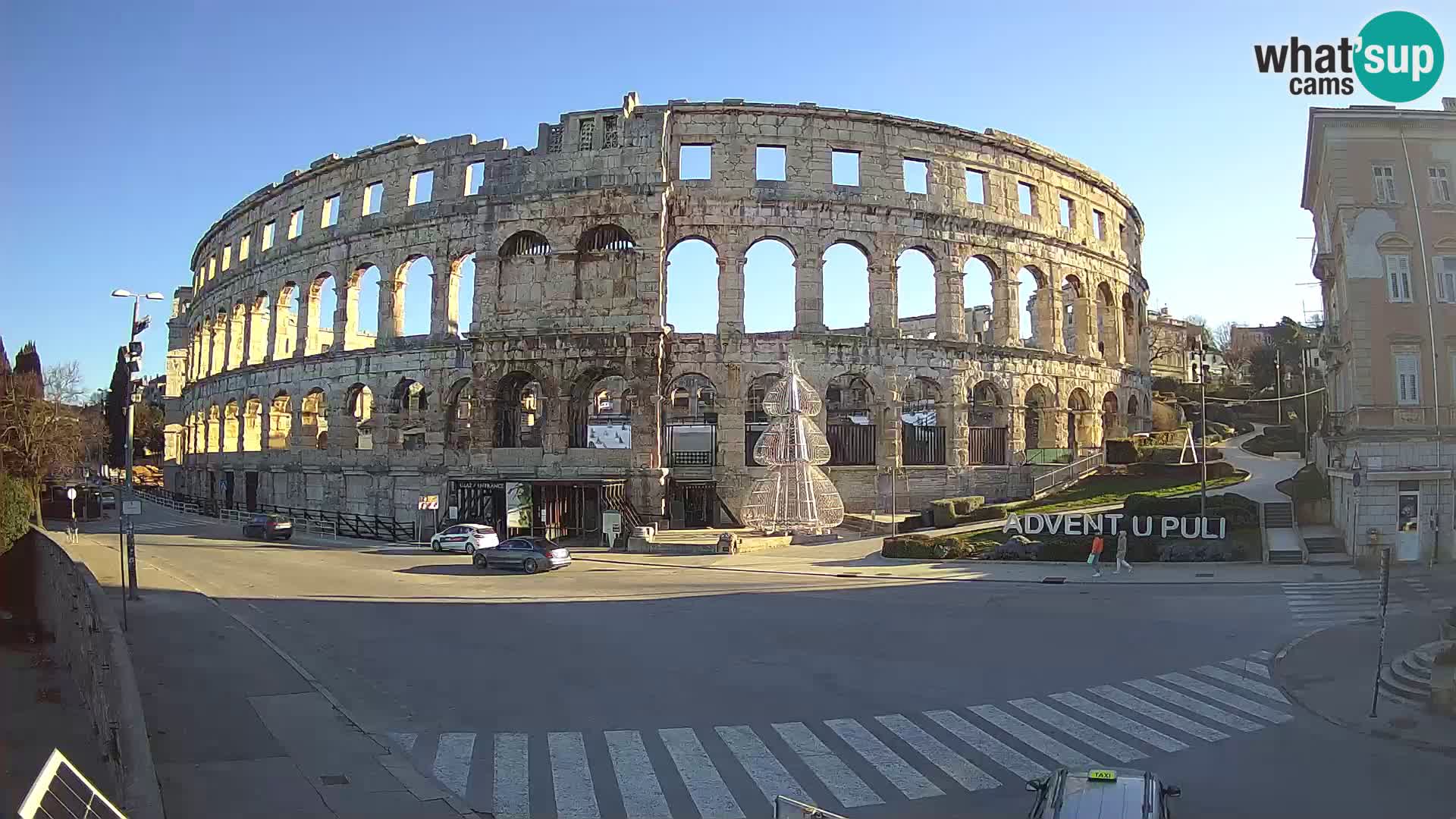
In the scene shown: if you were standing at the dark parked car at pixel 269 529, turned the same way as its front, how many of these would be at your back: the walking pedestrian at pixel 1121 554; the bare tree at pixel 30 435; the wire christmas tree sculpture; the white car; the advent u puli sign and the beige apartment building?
5

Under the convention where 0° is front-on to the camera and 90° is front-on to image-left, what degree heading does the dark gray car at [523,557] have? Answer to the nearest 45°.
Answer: approximately 135°

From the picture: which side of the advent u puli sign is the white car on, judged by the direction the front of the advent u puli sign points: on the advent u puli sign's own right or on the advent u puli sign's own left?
on the advent u puli sign's own right

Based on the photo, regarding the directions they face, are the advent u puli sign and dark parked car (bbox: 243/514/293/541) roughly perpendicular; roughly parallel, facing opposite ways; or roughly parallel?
roughly perpendicular

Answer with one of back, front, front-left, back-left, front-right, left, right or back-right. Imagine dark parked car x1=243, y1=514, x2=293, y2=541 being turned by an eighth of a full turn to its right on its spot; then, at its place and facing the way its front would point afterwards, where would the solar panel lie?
back

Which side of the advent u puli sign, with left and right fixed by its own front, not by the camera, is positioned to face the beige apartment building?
left

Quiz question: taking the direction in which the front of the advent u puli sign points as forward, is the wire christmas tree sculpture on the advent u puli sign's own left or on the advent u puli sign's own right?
on the advent u puli sign's own right

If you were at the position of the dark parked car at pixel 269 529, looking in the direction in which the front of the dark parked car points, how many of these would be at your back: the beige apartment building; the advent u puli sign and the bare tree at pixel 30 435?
2

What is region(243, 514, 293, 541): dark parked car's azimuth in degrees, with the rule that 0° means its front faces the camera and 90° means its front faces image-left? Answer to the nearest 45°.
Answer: approximately 135°
